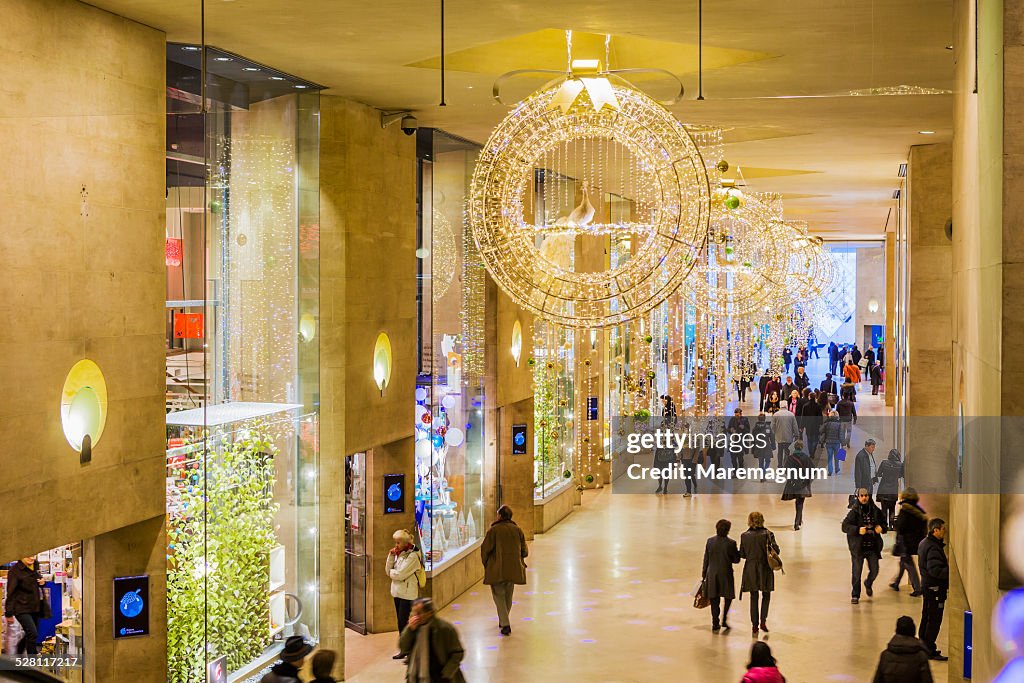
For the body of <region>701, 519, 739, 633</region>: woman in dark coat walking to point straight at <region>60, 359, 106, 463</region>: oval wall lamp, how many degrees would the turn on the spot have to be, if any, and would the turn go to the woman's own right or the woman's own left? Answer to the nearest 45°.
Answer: approximately 135° to the woman's own left

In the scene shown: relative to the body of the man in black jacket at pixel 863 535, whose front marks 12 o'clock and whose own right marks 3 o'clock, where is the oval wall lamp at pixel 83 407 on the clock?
The oval wall lamp is roughly at 1 o'clock from the man in black jacket.

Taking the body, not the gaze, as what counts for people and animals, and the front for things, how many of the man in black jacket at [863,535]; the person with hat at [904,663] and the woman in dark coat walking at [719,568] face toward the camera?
1

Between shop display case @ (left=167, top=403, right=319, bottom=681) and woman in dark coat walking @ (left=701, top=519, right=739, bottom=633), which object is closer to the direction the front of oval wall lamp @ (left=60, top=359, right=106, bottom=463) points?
the woman in dark coat walking

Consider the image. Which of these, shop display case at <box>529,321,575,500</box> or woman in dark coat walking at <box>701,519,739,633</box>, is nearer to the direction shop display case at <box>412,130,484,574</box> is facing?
the woman in dark coat walking

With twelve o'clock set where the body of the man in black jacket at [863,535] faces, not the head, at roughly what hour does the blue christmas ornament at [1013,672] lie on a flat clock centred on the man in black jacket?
The blue christmas ornament is roughly at 12 o'clock from the man in black jacket.

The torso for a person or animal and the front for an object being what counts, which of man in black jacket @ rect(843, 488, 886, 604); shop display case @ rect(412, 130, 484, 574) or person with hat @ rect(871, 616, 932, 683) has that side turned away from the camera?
the person with hat

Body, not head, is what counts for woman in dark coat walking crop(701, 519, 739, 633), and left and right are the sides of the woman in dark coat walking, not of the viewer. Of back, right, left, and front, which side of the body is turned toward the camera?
back

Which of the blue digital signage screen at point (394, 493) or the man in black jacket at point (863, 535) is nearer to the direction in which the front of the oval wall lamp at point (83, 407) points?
the man in black jacket

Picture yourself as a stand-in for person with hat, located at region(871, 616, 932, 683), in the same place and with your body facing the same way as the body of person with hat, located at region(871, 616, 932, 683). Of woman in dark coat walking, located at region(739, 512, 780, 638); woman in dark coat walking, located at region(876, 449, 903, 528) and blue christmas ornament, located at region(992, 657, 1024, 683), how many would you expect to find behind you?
1

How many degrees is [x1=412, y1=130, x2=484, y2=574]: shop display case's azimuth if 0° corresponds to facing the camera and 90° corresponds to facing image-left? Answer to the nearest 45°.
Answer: approximately 315°

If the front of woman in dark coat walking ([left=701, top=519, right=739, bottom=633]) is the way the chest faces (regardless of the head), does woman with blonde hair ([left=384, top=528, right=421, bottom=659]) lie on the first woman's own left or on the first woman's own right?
on the first woman's own left

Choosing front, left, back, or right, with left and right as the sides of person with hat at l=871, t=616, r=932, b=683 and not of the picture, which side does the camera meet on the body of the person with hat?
back

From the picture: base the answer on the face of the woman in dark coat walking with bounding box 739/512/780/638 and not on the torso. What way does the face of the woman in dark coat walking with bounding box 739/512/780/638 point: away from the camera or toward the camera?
away from the camera

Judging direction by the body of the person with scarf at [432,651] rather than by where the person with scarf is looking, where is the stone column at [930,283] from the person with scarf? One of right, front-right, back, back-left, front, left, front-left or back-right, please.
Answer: back
